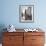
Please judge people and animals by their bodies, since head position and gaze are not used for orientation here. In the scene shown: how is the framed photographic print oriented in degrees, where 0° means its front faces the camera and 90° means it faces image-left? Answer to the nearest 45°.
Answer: approximately 0°
